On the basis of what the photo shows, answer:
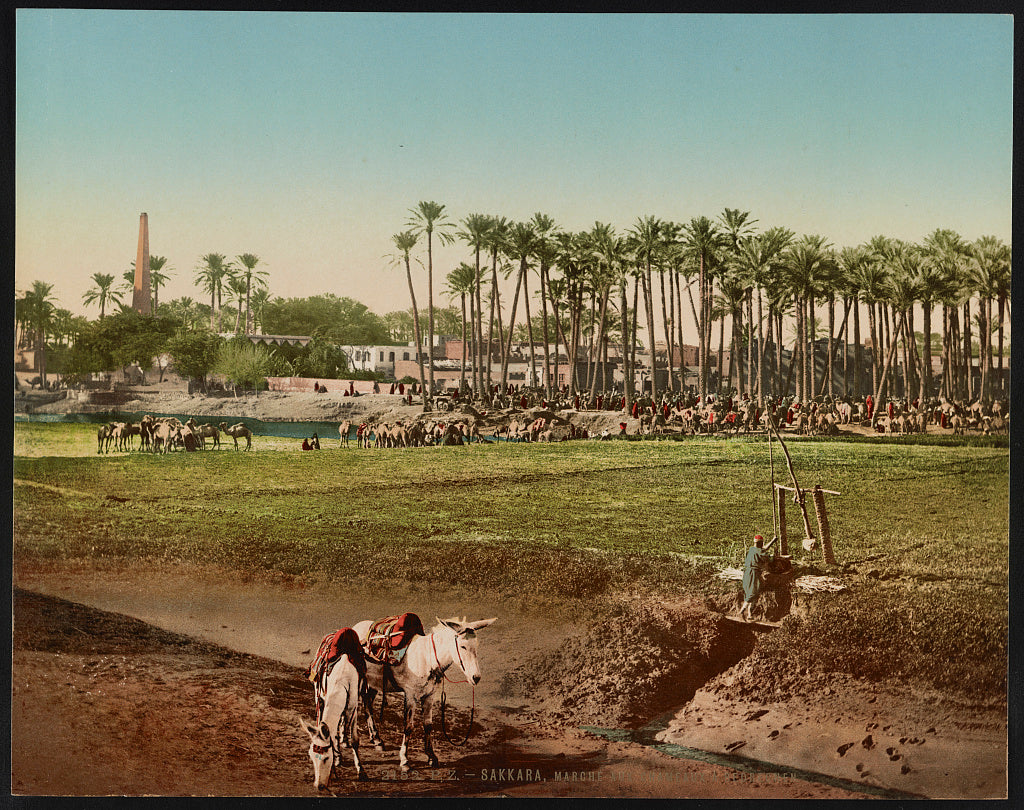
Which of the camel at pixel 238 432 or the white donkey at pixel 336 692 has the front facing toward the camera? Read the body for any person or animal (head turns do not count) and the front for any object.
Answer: the white donkey

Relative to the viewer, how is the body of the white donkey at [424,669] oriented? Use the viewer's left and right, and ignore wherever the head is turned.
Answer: facing the viewer and to the right of the viewer

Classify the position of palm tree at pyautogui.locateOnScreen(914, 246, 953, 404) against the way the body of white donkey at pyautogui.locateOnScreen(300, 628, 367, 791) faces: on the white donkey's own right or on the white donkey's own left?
on the white donkey's own left

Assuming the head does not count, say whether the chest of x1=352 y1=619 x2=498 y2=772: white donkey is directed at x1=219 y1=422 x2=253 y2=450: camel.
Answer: no

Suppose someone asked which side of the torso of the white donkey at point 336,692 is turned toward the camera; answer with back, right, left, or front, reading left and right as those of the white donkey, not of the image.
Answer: front

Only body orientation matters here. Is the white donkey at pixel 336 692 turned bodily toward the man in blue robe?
no
